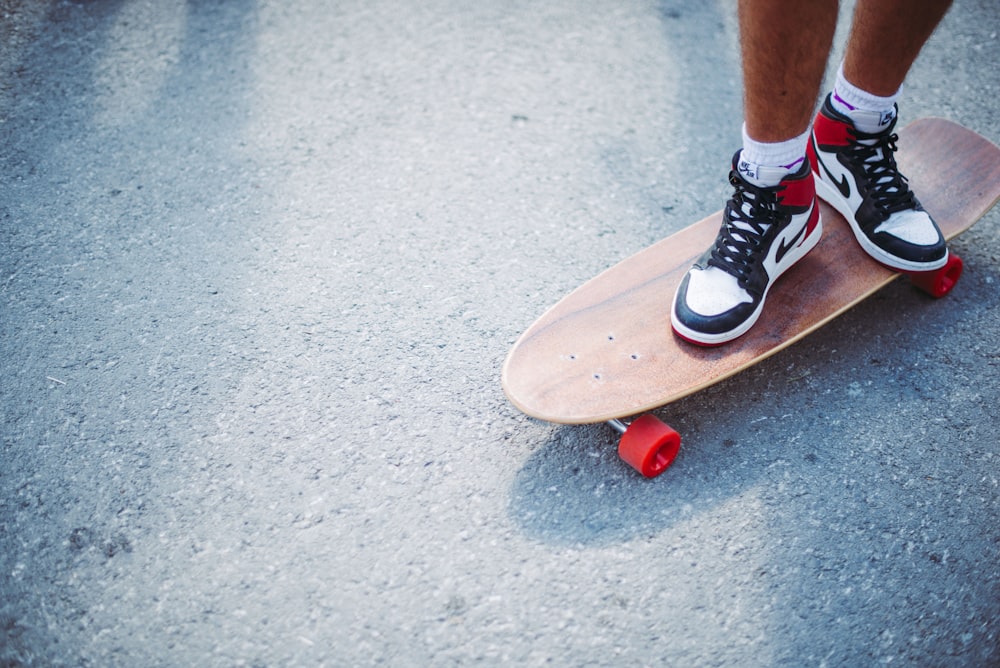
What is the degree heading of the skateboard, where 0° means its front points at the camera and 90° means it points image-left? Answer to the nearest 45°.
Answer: approximately 45°
